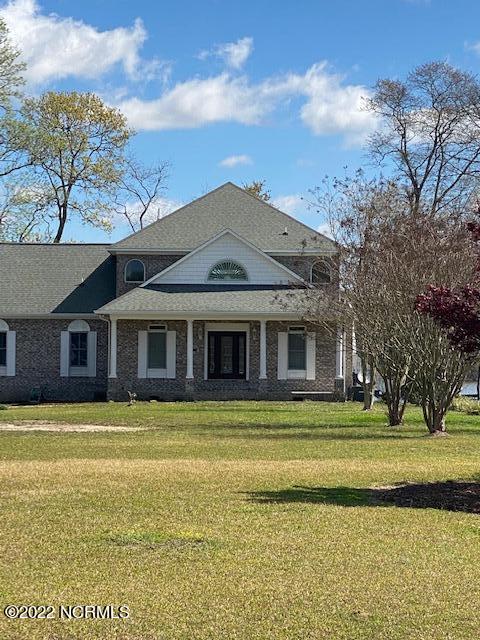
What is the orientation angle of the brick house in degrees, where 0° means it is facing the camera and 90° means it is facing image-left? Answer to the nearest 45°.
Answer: approximately 0°
